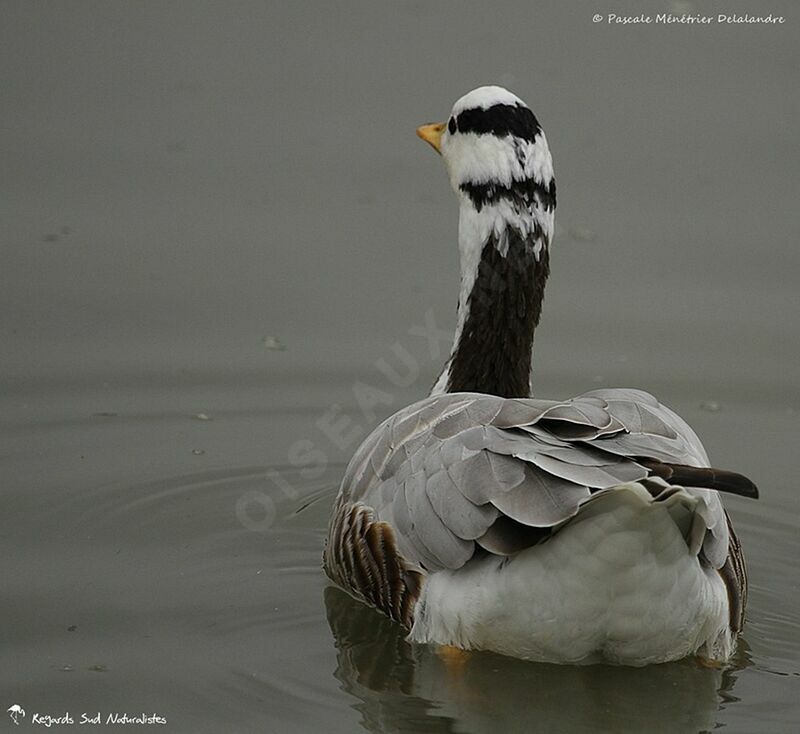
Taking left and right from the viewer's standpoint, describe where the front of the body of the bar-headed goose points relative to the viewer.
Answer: facing away from the viewer and to the left of the viewer
